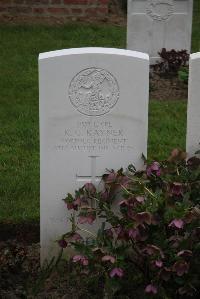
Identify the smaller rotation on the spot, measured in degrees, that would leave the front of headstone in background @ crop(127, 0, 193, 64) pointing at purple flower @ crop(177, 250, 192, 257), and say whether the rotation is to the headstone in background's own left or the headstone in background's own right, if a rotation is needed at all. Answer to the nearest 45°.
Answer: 0° — it already faces it

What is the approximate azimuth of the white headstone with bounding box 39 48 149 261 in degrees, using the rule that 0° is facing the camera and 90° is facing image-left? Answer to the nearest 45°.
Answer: approximately 0°

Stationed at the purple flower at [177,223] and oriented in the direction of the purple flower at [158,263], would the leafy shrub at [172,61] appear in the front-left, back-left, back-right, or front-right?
back-right

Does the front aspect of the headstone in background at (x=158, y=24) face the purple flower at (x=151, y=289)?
yes

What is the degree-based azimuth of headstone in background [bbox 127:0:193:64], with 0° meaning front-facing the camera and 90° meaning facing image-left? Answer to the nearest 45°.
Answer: approximately 0°

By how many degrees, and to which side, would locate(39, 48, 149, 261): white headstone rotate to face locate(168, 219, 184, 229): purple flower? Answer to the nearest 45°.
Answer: approximately 45° to its left

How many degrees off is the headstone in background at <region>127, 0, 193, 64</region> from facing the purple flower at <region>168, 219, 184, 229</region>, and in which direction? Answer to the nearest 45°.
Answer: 0° — it already faces it

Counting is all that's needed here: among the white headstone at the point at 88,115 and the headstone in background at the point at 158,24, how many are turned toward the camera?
2
